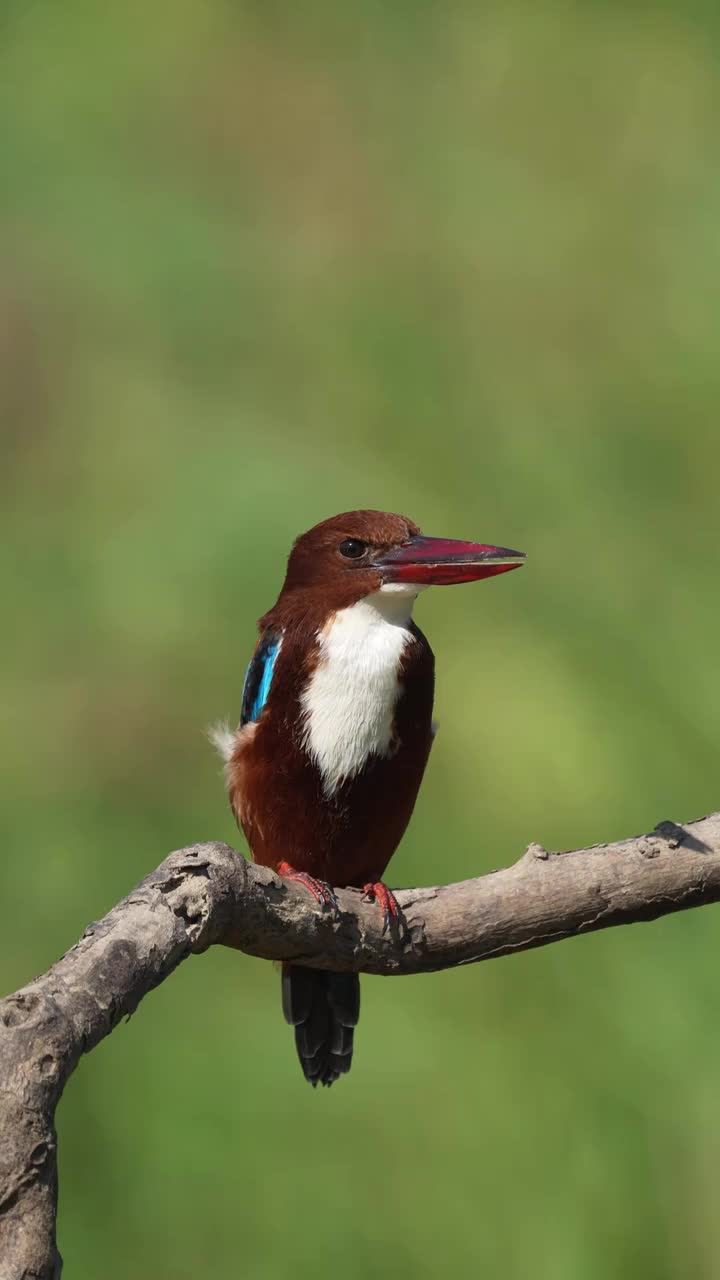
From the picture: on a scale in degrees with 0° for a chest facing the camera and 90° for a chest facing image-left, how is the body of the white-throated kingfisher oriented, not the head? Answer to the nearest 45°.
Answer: approximately 315°
